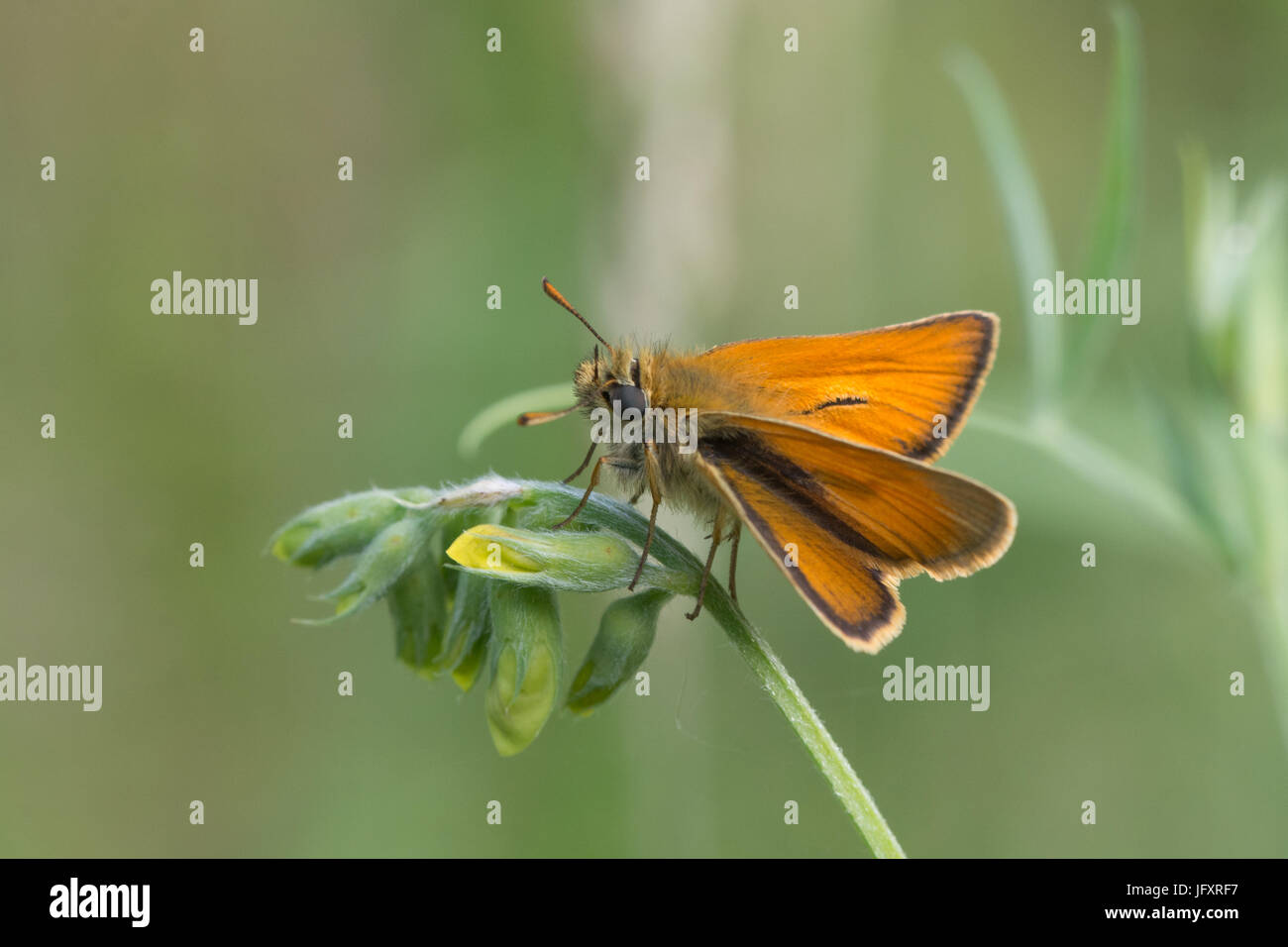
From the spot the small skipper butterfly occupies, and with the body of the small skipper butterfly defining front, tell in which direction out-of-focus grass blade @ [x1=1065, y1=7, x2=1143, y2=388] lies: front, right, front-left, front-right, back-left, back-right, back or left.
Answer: back-right

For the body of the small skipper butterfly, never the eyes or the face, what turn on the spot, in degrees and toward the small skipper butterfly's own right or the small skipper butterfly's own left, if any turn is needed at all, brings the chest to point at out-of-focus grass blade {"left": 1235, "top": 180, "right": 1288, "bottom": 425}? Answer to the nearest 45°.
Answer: approximately 135° to the small skipper butterfly's own right

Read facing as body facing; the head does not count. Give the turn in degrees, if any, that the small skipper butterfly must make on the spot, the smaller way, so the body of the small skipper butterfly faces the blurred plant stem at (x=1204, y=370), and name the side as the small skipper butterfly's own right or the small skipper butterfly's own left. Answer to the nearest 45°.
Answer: approximately 135° to the small skipper butterfly's own right

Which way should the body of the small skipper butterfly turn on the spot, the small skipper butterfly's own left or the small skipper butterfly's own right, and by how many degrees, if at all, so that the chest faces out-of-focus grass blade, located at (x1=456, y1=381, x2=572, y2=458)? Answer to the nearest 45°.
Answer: approximately 45° to the small skipper butterfly's own right

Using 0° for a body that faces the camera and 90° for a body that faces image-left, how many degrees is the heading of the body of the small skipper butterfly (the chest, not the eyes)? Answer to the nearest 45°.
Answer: approximately 90°

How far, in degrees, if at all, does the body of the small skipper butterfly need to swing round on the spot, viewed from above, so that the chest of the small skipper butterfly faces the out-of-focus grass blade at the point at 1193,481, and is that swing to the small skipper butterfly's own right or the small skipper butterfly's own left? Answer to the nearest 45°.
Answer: approximately 135° to the small skipper butterfly's own right
